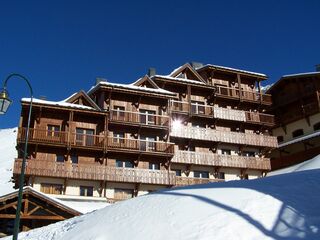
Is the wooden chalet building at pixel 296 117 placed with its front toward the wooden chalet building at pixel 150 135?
yes
